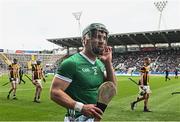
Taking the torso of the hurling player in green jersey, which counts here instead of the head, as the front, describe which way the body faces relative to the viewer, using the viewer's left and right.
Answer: facing the viewer and to the right of the viewer

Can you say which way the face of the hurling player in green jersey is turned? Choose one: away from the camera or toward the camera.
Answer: toward the camera
